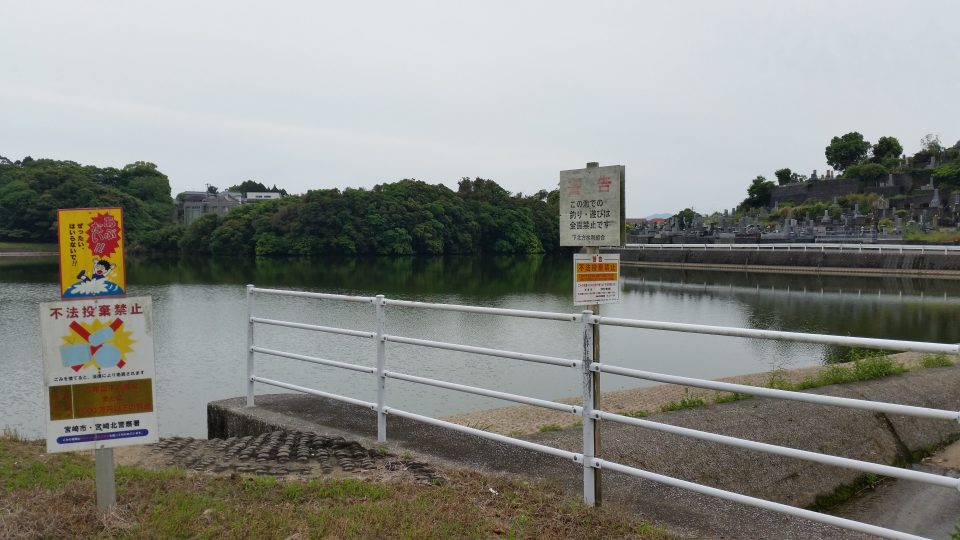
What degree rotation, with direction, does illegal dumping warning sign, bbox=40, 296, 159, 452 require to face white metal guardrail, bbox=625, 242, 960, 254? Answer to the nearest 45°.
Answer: approximately 135° to its left

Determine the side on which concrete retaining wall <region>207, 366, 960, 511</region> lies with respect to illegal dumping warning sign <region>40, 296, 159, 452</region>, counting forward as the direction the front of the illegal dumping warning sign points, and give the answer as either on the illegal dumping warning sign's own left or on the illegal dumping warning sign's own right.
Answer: on the illegal dumping warning sign's own left

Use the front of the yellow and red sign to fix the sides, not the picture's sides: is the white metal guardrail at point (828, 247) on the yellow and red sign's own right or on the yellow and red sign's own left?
on the yellow and red sign's own left

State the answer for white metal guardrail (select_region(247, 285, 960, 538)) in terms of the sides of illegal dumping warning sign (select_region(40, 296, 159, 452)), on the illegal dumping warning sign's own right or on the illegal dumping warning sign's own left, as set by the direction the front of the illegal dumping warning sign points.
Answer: on the illegal dumping warning sign's own left

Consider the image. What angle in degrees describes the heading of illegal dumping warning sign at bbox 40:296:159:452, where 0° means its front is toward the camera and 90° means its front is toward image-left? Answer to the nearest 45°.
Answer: approximately 0°

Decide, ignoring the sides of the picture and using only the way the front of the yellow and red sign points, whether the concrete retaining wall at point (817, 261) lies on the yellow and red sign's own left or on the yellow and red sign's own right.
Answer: on the yellow and red sign's own left

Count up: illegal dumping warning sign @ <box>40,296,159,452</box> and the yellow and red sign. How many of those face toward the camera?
2

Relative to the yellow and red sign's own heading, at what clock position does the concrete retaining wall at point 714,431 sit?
The concrete retaining wall is roughly at 9 o'clock from the yellow and red sign.

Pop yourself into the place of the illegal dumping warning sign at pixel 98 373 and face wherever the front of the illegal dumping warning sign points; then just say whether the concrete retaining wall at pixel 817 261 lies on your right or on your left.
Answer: on your left

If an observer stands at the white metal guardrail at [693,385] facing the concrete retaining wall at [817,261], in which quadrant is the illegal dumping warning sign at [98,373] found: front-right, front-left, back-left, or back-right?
back-left

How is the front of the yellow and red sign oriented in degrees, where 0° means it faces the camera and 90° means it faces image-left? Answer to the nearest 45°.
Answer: approximately 0°
